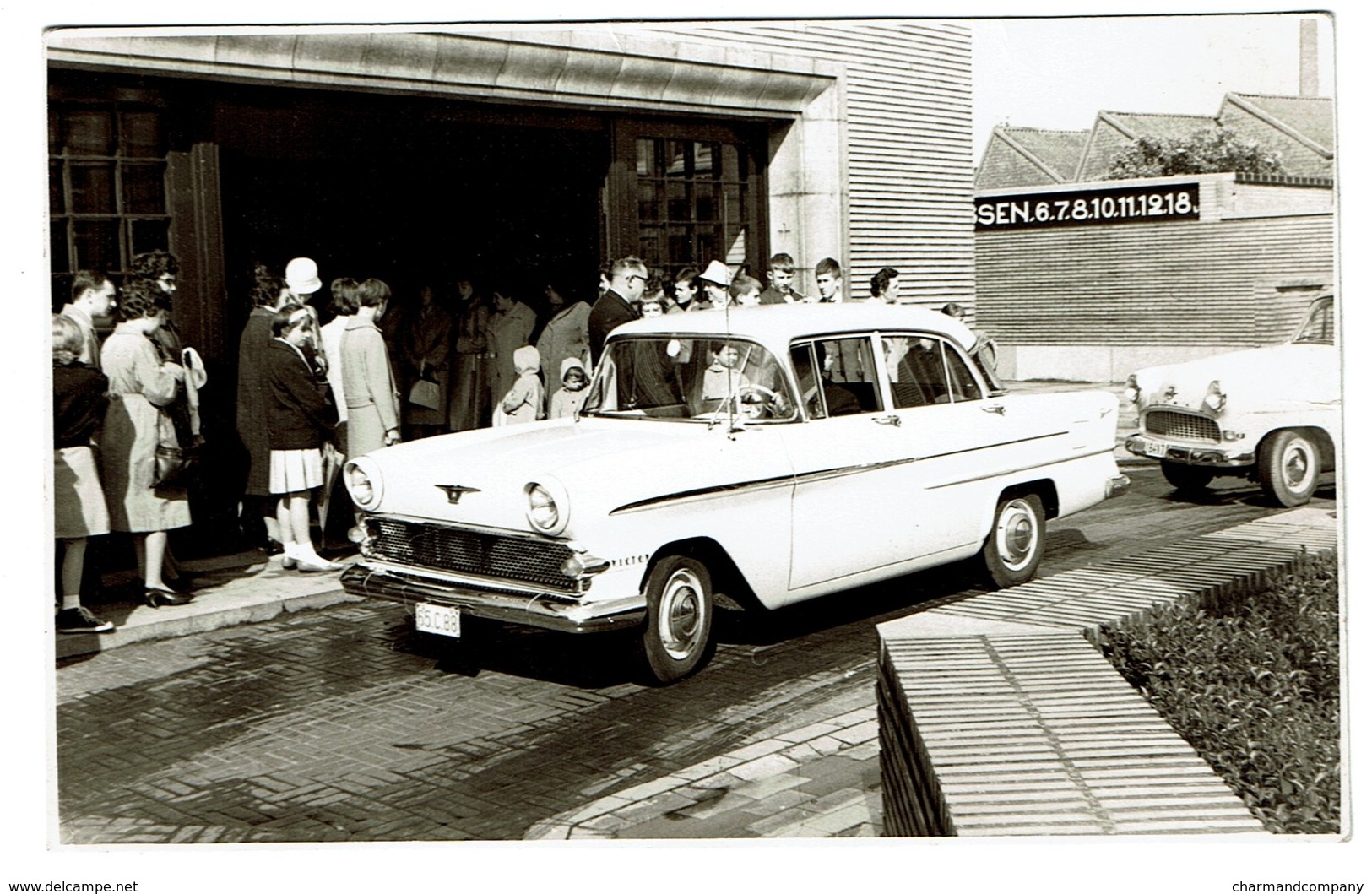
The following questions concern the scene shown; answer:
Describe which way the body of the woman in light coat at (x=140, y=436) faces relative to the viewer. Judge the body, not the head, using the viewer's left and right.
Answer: facing to the right of the viewer

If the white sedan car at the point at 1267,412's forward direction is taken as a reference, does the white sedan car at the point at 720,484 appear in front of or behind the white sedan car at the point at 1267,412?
in front

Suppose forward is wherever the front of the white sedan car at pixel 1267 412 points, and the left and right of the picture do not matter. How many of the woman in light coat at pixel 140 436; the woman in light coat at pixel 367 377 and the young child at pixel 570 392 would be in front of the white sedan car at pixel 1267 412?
3

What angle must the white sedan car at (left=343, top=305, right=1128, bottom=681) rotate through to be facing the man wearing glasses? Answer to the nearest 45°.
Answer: approximately 135° to its right

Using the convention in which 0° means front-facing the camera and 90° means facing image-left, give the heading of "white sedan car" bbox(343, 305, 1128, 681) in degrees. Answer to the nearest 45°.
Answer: approximately 45°

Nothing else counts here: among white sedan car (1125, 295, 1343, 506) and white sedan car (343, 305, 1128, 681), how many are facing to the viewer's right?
0
